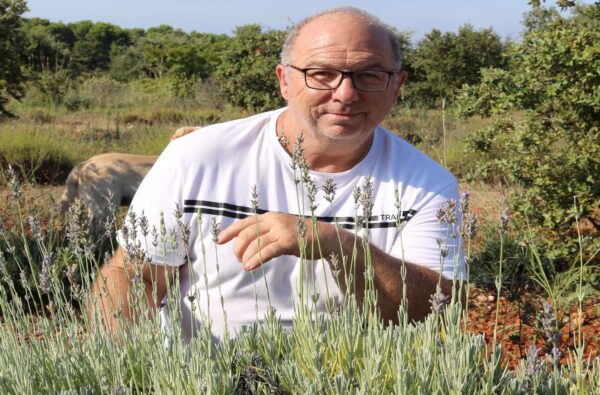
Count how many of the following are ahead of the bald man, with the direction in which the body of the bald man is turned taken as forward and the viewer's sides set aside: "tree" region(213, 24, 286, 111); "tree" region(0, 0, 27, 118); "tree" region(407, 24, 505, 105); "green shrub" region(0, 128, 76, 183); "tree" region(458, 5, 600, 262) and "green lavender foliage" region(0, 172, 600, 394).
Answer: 1

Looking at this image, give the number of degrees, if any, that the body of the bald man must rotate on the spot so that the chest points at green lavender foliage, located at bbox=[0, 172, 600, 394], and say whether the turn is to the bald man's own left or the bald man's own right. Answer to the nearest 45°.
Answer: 0° — they already face it

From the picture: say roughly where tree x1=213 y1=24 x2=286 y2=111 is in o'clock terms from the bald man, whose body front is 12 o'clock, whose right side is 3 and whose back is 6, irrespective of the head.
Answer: The tree is roughly at 6 o'clock from the bald man.

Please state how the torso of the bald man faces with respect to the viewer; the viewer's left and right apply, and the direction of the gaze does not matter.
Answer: facing the viewer

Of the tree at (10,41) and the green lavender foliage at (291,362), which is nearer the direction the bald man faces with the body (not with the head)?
the green lavender foliage

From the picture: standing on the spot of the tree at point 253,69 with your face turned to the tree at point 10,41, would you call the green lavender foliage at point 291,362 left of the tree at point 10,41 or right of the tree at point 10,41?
left

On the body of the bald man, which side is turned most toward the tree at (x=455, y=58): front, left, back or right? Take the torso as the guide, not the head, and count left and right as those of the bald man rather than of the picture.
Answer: back

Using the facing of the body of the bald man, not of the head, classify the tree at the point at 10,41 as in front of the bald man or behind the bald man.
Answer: behind

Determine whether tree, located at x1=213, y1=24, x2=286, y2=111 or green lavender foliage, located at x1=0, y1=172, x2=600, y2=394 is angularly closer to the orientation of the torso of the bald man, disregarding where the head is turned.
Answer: the green lavender foliage

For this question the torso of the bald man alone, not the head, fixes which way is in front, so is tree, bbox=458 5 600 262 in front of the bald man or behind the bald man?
behind

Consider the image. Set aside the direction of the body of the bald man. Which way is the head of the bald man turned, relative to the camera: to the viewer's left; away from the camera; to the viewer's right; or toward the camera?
toward the camera
